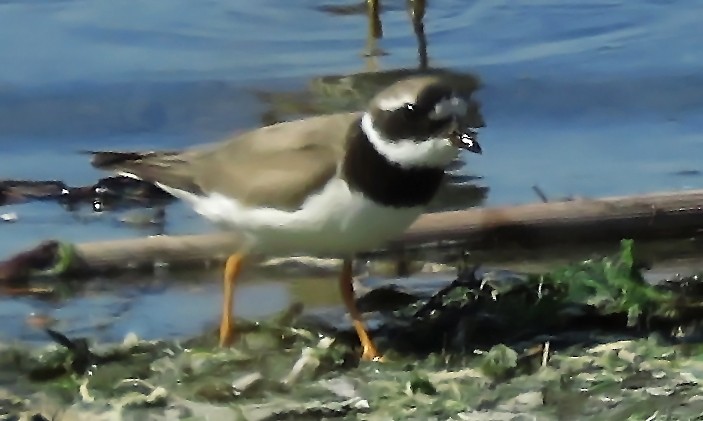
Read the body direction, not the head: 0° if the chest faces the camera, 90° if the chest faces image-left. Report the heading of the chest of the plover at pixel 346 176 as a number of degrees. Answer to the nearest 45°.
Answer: approximately 270°

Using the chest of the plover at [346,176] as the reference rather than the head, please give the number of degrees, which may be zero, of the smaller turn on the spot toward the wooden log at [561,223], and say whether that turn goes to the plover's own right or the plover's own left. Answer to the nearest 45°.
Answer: approximately 45° to the plover's own left
